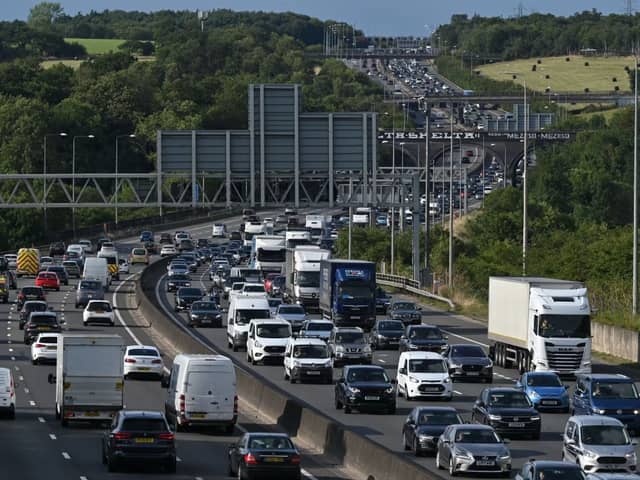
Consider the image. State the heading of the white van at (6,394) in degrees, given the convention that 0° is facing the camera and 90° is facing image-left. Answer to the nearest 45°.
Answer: approximately 180°

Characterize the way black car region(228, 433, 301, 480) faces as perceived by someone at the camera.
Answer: facing away from the viewer

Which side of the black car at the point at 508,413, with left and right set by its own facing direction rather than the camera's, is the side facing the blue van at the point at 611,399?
left

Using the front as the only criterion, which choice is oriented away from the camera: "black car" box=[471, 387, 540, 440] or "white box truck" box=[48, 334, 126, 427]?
the white box truck

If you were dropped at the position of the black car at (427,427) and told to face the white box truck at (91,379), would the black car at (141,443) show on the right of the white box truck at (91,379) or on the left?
left

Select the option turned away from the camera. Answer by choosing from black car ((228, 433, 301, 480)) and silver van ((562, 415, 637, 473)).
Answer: the black car

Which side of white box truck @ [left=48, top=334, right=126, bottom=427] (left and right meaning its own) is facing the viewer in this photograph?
back

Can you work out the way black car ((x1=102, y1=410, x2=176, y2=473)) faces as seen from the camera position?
facing away from the viewer

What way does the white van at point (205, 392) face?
away from the camera
